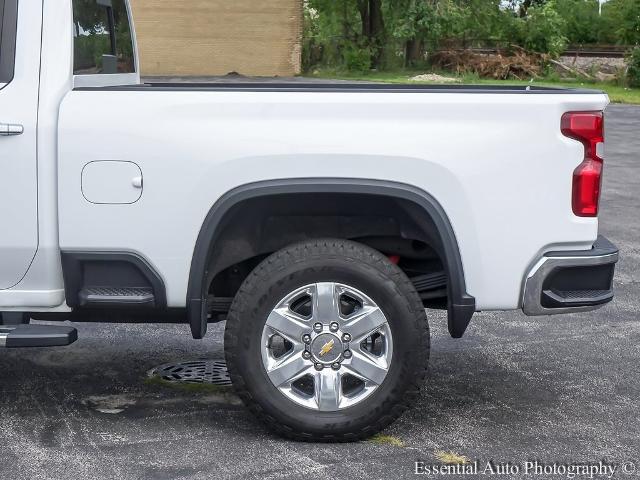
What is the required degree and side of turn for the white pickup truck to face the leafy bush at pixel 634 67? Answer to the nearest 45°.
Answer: approximately 90° to its right

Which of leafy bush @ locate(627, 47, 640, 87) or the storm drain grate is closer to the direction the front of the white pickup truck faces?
the storm drain grate

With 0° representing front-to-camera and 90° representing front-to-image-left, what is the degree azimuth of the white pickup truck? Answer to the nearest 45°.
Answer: approximately 90°
